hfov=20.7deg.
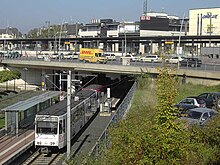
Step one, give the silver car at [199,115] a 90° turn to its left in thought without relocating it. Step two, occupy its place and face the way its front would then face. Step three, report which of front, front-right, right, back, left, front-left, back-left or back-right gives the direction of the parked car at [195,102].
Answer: back-left

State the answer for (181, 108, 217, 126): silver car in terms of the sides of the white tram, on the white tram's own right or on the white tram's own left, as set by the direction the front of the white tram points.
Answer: on the white tram's own left

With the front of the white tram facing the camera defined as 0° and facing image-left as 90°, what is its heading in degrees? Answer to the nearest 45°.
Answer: approximately 45°

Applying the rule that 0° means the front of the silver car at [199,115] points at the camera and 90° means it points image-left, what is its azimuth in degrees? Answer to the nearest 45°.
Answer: approximately 45°

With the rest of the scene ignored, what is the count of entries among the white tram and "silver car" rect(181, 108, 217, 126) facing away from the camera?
0
